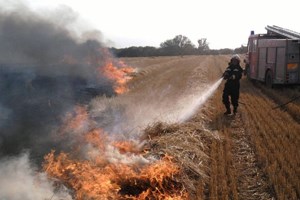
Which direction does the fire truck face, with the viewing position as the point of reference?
facing away from the viewer and to the left of the viewer

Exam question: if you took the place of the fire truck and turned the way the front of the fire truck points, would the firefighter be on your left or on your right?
on your left

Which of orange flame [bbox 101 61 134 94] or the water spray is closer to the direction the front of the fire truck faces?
the orange flame

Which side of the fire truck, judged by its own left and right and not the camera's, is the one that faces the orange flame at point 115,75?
left

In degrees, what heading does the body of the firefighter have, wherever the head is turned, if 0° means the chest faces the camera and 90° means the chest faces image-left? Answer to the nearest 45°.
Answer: approximately 45°

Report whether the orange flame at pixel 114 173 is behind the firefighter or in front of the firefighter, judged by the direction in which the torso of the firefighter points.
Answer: in front

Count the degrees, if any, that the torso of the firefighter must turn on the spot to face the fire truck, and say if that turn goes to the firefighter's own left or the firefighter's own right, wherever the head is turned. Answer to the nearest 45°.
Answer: approximately 135° to the firefighter's own right

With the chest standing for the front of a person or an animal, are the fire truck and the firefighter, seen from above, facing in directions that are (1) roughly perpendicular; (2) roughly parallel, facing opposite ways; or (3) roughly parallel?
roughly perpendicular

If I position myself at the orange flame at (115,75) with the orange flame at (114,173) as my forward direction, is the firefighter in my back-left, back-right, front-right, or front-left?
front-left

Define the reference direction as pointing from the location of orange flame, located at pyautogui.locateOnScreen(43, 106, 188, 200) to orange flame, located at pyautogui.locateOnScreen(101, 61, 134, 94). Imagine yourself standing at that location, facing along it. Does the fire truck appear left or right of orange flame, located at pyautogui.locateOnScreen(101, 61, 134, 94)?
right

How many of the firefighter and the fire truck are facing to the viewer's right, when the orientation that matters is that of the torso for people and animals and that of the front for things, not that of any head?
0
